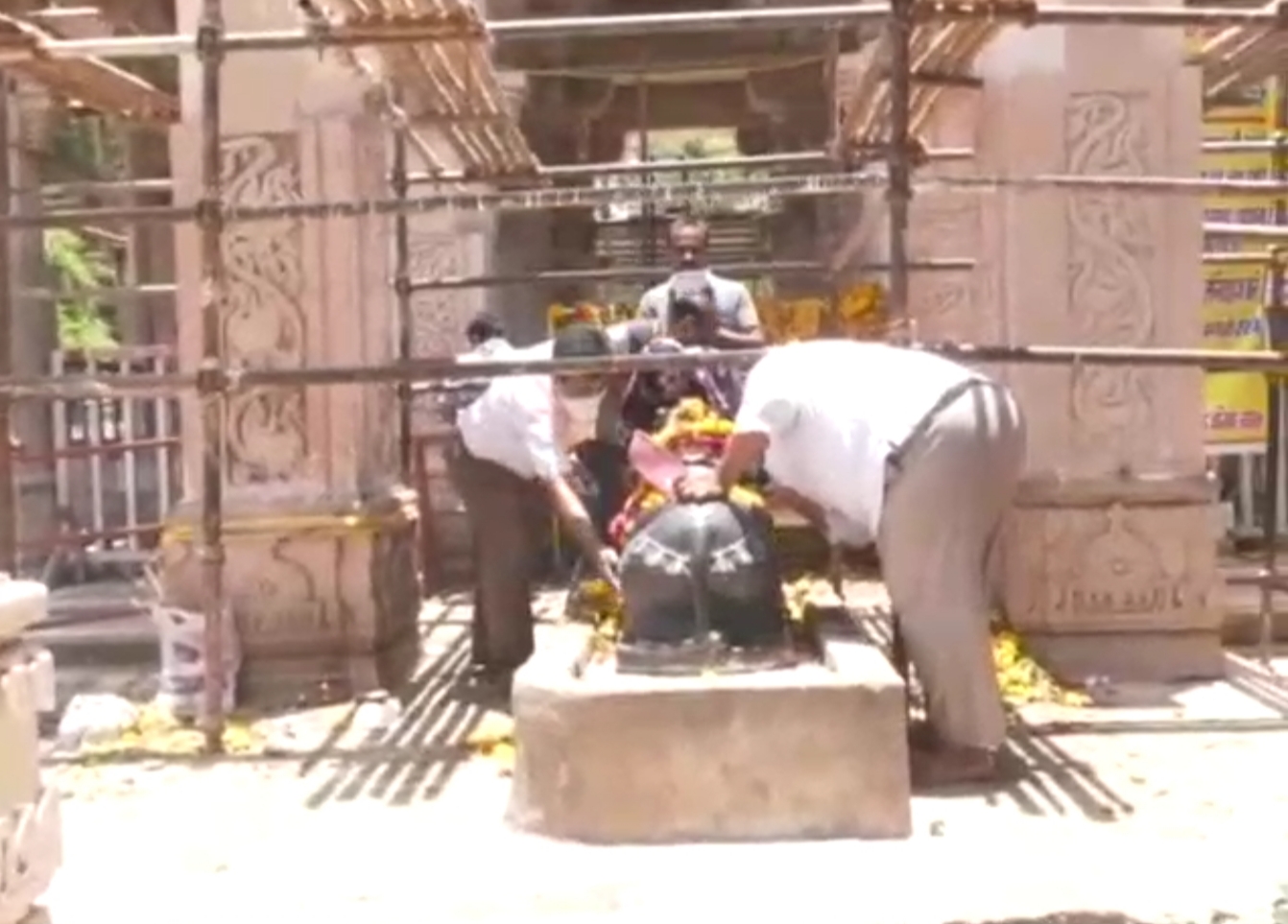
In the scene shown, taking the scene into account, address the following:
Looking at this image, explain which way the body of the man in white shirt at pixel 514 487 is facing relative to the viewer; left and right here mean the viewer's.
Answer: facing to the right of the viewer

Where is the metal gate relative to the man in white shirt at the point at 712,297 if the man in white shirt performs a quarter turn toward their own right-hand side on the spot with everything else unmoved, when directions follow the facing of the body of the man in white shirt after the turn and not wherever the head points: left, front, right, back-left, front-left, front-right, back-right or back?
front-right

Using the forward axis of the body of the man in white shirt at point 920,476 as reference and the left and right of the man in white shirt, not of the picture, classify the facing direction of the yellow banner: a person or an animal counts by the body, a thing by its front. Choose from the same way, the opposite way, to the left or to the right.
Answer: to the left

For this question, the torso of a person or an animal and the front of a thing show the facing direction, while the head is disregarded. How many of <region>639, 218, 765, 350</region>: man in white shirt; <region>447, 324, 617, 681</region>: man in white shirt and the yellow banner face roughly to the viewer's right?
1

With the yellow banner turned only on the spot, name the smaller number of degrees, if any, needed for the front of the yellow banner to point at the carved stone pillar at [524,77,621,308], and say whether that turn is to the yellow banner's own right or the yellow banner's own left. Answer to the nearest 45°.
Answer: approximately 135° to the yellow banner's own right

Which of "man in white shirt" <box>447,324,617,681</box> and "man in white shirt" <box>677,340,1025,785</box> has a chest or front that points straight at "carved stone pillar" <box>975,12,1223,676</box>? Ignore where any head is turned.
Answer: "man in white shirt" <box>447,324,617,681</box>

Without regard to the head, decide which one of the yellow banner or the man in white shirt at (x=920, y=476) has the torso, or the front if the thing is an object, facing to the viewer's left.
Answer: the man in white shirt

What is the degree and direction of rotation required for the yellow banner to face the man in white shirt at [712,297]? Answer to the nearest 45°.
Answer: approximately 45° to its right

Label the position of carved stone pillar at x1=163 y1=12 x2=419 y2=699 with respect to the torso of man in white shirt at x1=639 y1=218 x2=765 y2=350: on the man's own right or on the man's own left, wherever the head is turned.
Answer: on the man's own right

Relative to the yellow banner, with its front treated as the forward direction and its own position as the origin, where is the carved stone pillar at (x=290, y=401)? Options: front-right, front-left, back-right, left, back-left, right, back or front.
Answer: front-right

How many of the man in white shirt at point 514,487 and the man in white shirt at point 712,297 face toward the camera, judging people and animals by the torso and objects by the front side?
1

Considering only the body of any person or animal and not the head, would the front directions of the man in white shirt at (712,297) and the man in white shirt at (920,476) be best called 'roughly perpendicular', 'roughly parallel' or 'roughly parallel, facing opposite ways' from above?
roughly perpendicular

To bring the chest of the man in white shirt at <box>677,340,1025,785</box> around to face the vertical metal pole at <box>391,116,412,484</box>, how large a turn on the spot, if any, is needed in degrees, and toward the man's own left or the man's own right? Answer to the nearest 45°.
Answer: approximately 45° to the man's own right

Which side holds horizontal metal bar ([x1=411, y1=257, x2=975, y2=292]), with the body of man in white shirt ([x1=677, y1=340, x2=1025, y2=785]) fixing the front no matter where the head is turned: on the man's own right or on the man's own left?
on the man's own right

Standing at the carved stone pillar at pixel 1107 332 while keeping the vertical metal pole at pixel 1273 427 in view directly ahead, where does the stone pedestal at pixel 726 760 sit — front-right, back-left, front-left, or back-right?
back-right
